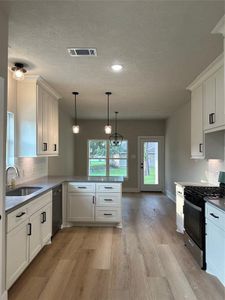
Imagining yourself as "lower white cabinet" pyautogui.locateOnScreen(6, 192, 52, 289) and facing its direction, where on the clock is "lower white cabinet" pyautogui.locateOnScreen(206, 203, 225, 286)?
"lower white cabinet" pyautogui.locateOnScreen(206, 203, 225, 286) is roughly at 11 o'clock from "lower white cabinet" pyautogui.locateOnScreen(6, 192, 52, 289).

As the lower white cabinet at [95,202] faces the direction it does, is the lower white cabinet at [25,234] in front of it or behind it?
in front

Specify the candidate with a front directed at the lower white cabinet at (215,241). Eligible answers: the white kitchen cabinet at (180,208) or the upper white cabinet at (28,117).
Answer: the upper white cabinet

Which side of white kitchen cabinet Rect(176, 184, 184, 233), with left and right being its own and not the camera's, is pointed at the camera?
left

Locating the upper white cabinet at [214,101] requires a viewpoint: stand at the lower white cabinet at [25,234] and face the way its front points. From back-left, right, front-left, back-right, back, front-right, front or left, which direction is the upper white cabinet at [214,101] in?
front-left

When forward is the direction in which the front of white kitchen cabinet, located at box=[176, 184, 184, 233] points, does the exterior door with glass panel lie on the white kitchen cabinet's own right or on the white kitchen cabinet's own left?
on the white kitchen cabinet's own right

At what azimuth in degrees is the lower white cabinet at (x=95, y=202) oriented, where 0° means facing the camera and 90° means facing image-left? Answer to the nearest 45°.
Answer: approximately 0°

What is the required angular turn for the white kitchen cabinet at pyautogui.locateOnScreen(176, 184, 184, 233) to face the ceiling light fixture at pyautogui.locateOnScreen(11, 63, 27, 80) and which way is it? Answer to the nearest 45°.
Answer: approximately 45° to its left

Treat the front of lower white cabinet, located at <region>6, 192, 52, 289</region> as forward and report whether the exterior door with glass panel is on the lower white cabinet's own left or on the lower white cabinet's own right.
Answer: on the lower white cabinet's own left

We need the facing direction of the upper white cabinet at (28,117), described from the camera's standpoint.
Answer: facing the viewer and to the right of the viewer

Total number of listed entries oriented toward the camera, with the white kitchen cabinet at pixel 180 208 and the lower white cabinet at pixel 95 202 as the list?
1

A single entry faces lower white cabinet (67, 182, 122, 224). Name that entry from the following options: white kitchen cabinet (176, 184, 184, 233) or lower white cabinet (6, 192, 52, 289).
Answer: the white kitchen cabinet

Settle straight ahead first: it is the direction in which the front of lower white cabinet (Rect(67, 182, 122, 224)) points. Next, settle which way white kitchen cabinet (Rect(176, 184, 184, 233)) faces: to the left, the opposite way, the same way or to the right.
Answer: to the right

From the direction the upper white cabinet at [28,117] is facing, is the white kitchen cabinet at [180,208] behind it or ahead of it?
ahead
